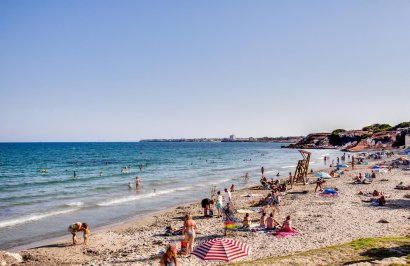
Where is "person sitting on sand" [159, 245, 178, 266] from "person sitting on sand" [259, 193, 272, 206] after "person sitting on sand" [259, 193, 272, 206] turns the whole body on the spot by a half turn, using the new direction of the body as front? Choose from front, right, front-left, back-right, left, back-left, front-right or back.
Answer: right

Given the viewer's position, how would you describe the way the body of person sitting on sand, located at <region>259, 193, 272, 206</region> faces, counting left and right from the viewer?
facing to the left of the viewer

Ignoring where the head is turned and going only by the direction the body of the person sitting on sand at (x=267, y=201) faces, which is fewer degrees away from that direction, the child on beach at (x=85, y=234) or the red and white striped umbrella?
the child on beach

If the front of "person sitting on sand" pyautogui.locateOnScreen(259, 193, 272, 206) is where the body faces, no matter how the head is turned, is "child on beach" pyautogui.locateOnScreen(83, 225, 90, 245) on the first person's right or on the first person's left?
on the first person's left
